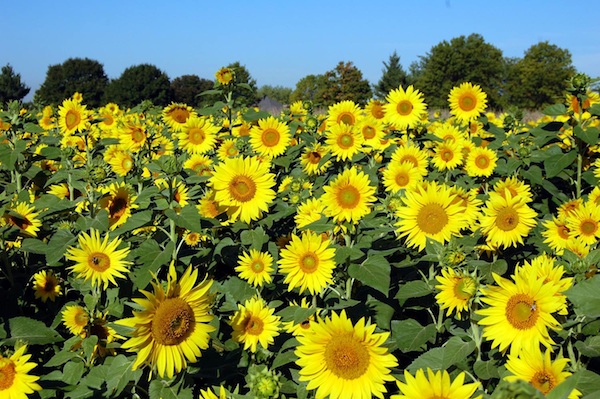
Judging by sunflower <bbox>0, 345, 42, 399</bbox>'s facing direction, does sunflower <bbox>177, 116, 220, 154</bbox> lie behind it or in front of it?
behind

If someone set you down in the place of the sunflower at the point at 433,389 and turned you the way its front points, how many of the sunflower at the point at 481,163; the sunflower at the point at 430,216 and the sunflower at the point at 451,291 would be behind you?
3

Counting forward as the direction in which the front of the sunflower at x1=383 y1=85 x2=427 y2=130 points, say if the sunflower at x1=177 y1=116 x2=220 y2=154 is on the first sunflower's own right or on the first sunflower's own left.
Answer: on the first sunflower's own right

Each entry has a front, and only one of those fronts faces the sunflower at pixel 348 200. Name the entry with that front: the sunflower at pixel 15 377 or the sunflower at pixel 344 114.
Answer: the sunflower at pixel 344 114

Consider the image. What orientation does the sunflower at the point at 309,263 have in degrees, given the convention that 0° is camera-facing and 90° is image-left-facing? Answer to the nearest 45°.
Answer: approximately 0°

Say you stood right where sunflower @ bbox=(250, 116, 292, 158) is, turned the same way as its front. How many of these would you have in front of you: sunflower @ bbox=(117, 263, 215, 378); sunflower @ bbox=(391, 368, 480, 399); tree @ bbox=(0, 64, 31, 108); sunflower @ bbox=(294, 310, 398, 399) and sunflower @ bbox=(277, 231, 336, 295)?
4

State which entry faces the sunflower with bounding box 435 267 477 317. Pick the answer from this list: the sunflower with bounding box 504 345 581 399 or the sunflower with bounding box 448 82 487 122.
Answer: the sunflower with bounding box 448 82 487 122

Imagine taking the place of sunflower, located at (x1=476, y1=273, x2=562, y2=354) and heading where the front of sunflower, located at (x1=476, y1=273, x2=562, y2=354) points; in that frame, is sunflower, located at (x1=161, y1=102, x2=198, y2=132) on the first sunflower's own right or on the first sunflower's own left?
on the first sunflower's own right

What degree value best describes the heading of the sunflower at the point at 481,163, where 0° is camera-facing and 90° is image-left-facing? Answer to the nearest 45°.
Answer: approximately 0°
